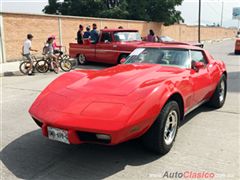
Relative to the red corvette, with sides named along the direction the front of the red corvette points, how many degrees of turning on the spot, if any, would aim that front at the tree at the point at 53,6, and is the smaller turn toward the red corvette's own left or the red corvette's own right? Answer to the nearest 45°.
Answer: approximately 135° to the red corvette's own right

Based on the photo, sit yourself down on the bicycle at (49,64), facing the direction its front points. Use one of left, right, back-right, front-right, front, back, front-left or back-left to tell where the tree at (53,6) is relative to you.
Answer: left

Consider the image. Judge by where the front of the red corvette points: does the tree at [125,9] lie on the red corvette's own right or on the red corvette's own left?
on the red corvette's own right

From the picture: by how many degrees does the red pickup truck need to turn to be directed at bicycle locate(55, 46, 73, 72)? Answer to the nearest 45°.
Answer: approximately 135° to its right

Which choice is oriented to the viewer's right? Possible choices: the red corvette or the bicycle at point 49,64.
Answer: the bicycle

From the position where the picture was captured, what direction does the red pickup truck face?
facing the viewer and to the right of the viewer

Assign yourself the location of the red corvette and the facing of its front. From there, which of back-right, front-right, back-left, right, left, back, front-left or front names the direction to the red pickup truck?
back-right
